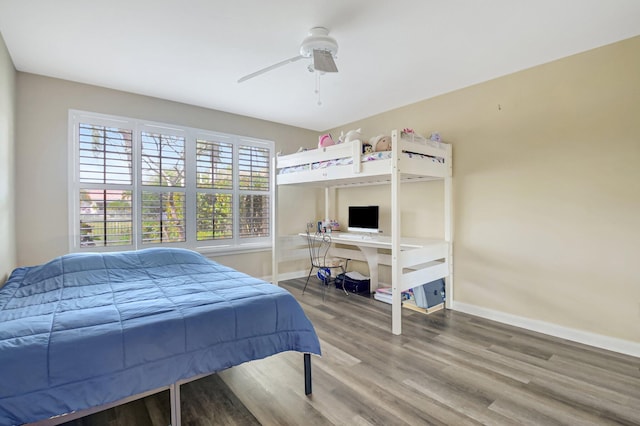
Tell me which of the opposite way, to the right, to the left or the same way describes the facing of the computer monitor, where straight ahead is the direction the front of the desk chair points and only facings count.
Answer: the opposite way

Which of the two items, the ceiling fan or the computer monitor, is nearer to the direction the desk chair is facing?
the computer monitor

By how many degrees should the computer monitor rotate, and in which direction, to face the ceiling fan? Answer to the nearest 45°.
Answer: approximately 45° to its left

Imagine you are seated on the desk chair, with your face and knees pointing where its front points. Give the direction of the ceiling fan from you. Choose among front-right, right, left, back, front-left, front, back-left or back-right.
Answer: back-right

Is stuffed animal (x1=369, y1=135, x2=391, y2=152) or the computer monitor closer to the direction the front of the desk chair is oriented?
the computer monitor

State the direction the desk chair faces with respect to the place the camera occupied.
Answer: facing away from the viewer and to the right of the viewer

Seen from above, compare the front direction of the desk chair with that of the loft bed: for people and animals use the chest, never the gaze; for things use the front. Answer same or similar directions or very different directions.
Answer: very different directions

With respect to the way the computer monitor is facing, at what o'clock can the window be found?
The window is roughly at 1 o'clock from the computer monitor.
